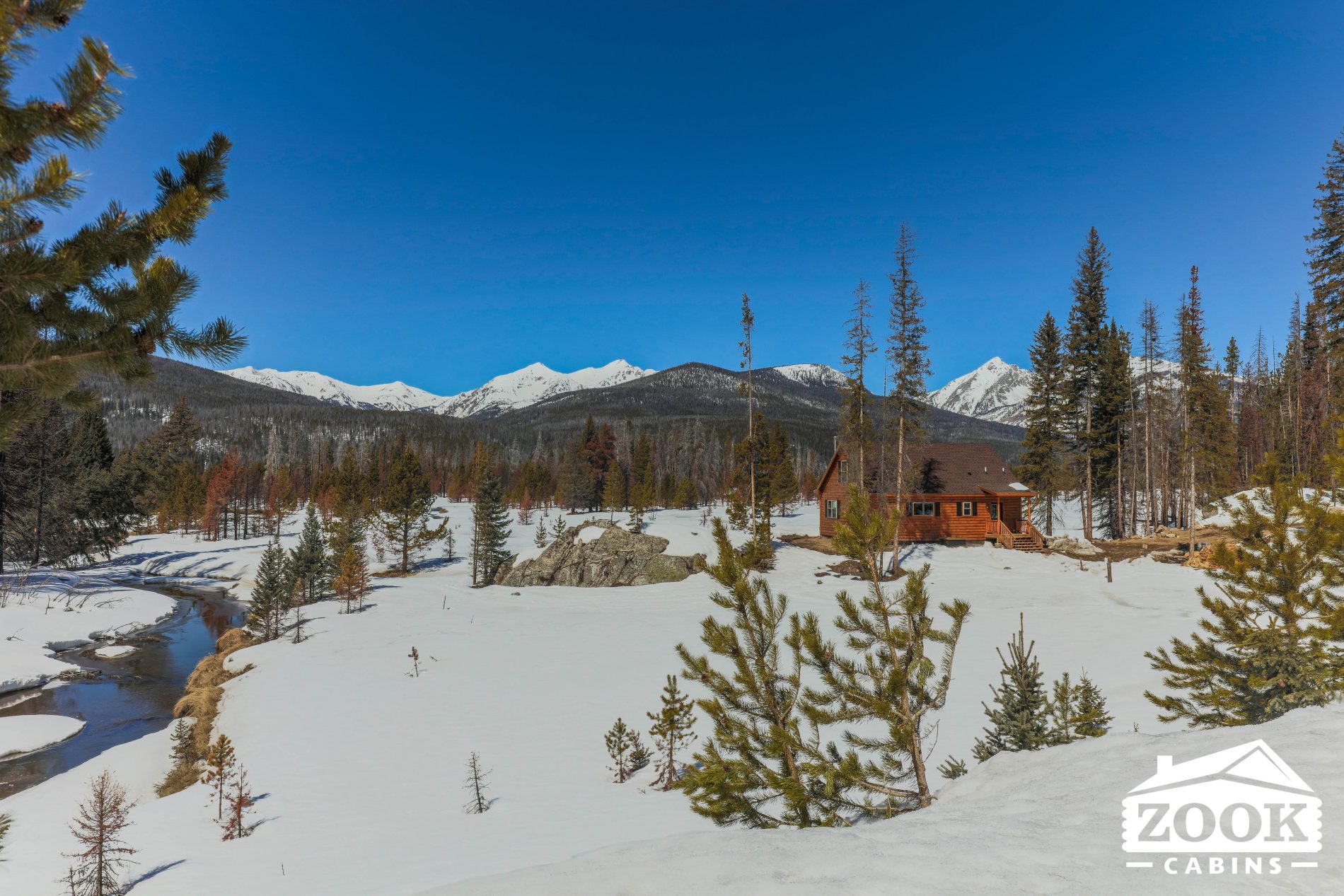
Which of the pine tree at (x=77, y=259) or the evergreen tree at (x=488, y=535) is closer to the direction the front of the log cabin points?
the pine tree
